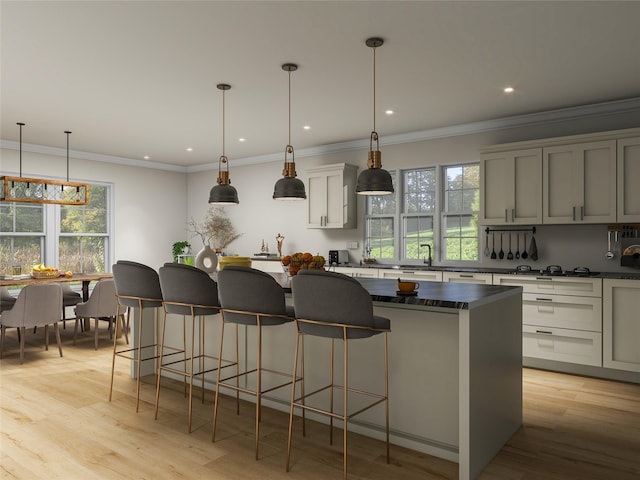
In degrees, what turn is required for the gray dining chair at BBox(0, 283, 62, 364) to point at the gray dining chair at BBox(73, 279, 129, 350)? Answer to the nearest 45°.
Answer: approximately 135° to its right

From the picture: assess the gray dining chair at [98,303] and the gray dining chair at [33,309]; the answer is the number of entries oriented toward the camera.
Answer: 0

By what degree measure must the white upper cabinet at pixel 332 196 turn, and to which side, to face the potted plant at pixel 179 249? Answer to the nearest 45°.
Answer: approximately 90° to its right

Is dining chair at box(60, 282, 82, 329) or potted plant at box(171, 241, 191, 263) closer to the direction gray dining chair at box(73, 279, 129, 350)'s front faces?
the dining chair

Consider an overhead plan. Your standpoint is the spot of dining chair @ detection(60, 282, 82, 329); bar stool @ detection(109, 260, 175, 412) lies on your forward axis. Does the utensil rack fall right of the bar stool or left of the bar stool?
left

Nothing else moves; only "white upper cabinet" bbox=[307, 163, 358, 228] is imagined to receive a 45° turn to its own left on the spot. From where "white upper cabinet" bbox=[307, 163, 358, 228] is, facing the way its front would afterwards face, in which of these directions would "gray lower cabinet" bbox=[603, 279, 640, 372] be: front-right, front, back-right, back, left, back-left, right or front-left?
front-left

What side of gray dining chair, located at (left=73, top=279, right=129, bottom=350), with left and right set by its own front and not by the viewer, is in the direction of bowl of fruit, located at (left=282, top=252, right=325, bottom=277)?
back

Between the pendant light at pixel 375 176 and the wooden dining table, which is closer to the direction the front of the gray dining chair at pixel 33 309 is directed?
the wooden dining table

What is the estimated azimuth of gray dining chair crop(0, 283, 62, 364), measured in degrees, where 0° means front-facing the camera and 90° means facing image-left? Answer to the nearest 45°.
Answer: approximately 135°

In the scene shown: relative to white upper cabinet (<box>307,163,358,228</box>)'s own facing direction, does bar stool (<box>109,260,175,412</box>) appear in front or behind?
in front

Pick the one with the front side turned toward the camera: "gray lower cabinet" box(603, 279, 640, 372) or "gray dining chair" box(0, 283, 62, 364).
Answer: the gray lower cabinet

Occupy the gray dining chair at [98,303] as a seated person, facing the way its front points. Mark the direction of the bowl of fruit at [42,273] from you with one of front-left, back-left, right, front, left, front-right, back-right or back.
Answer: front

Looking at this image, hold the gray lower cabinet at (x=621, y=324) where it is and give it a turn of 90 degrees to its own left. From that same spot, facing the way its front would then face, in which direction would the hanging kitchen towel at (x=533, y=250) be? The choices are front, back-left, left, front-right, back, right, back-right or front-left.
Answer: back-left

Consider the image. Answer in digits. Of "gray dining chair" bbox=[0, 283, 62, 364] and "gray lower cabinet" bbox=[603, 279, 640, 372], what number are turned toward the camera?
1
